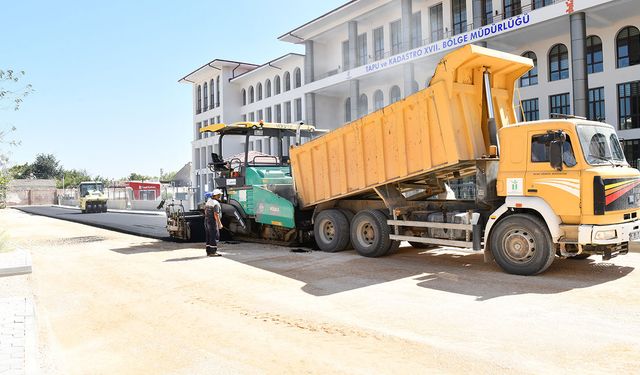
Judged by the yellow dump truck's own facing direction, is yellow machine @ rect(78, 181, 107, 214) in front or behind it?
behind

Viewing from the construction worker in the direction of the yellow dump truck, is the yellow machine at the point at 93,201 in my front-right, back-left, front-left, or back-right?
back-left

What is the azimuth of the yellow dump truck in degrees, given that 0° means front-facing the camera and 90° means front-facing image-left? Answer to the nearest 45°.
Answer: approximately 315°

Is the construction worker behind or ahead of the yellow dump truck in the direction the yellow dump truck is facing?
behind

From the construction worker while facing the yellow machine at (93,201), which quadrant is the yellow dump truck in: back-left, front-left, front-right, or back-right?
back-right
